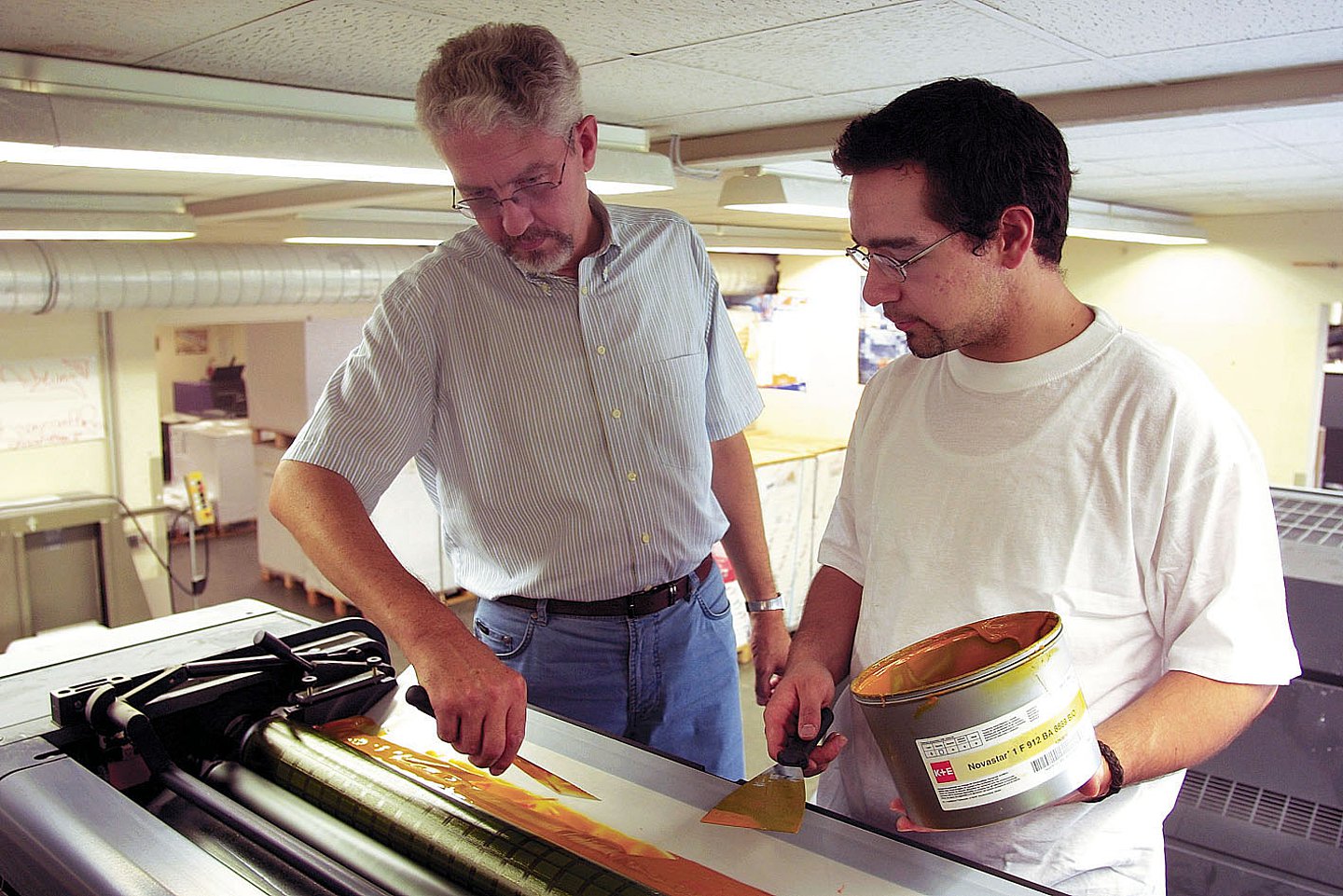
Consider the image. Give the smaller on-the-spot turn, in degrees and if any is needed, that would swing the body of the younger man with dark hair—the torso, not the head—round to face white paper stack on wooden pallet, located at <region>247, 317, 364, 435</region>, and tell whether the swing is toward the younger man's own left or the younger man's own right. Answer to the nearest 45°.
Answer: approximately 90° to the younger man's own right

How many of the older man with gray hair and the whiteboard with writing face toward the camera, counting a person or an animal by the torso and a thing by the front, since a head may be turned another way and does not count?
2

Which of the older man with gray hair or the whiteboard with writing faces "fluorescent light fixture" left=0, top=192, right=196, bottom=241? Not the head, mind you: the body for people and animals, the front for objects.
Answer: the whiteboard with writing

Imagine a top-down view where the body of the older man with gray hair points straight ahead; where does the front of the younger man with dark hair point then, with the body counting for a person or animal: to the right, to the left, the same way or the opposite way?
to the right

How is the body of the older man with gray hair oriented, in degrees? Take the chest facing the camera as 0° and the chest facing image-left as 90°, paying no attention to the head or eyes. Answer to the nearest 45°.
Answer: approximately 0°

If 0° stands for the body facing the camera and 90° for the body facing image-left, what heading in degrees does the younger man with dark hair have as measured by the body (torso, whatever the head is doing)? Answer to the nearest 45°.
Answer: approximately 45°

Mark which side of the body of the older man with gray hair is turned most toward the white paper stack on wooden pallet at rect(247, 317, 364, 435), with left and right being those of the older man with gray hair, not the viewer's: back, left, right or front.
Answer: back

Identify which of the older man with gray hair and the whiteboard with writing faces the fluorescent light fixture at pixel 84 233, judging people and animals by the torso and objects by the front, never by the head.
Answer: the whiteboard with writing

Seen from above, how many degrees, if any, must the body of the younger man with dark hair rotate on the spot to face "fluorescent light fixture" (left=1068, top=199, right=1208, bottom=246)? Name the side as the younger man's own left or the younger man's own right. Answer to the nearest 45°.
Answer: approximately 135° to the younger man's own right

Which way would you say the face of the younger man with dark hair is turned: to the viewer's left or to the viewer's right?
to the viewer's left

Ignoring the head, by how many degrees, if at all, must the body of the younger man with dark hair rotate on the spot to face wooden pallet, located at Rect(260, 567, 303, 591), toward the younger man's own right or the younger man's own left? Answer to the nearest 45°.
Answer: approximately 90° to the younger man's own right
